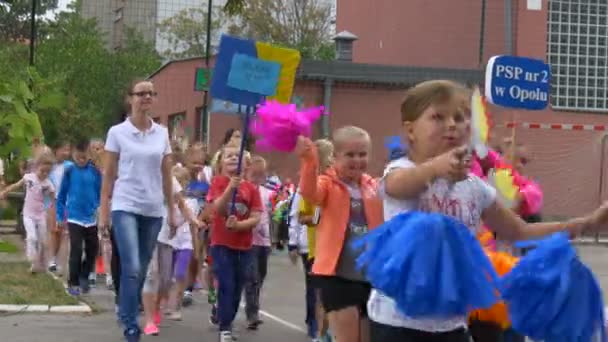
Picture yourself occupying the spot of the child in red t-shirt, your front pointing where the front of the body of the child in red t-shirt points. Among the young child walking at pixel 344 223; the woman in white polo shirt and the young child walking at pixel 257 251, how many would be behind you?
1

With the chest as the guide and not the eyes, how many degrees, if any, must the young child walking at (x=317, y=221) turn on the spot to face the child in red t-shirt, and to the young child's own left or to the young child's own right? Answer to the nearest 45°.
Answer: approximately 90° to the young child's own right

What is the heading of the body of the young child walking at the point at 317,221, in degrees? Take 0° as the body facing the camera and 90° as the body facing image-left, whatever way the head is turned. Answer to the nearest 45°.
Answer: approximately 0°
